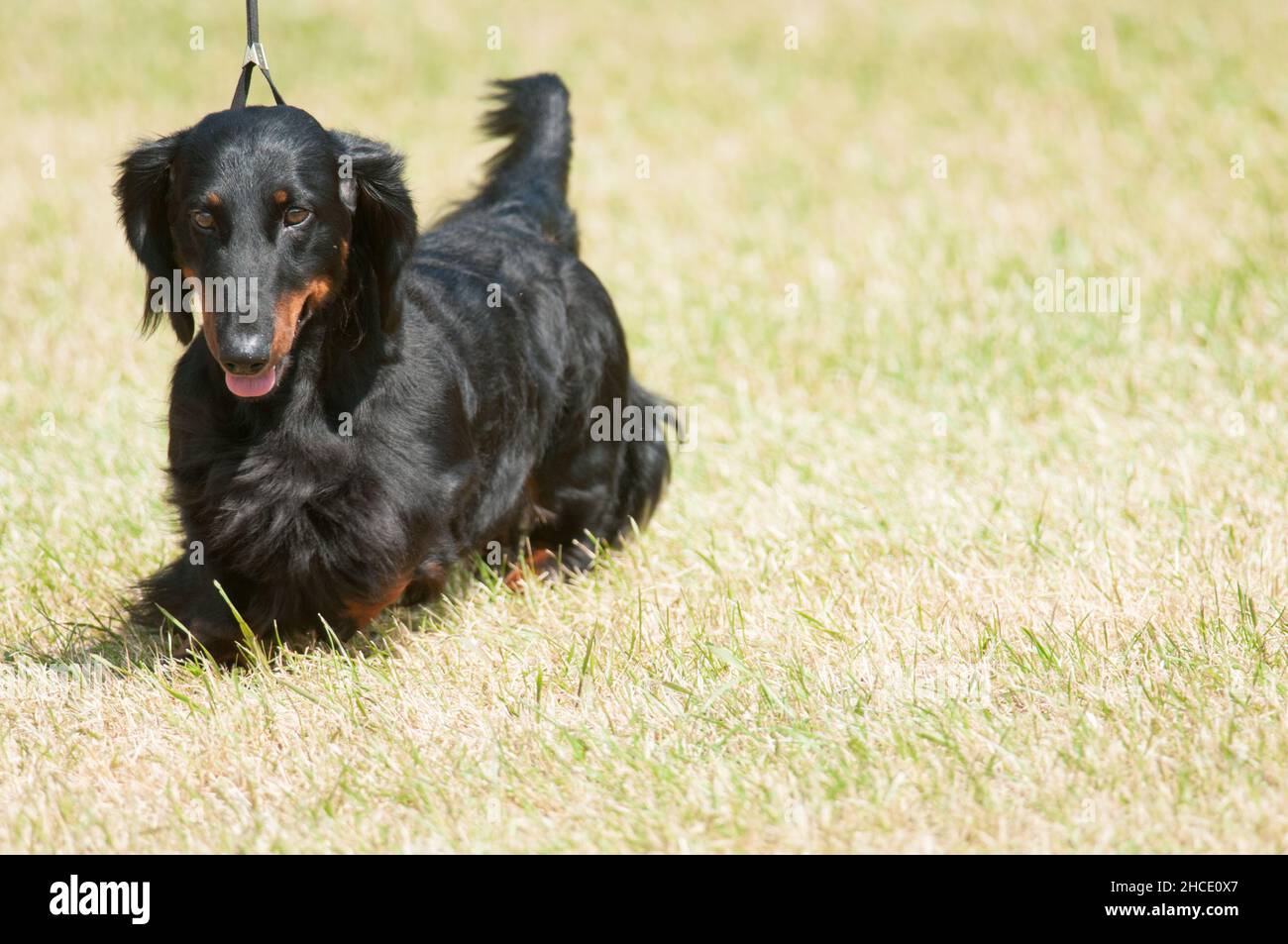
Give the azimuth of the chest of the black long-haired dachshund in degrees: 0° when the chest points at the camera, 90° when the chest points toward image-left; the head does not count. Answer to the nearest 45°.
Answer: approximately 45°
